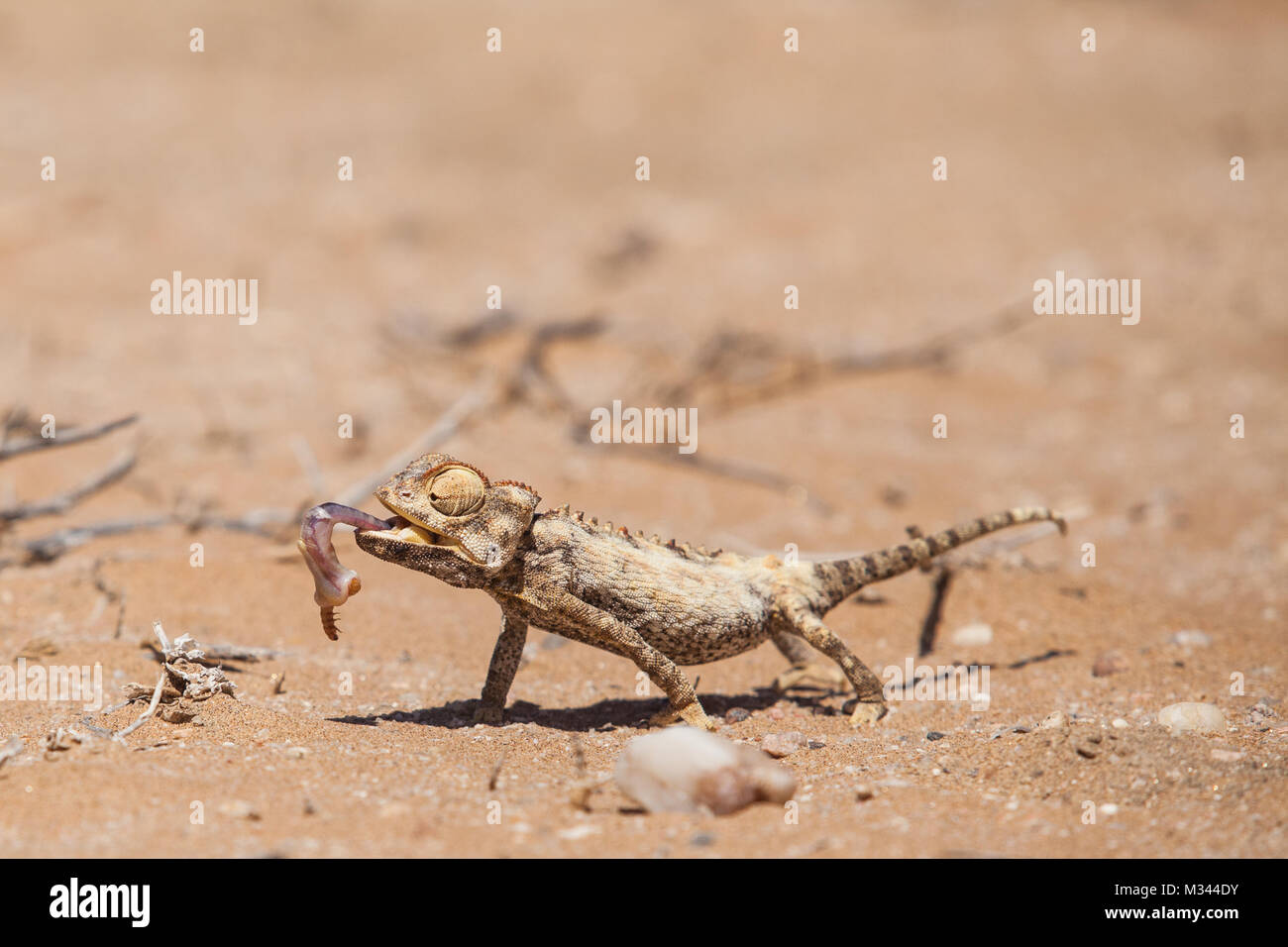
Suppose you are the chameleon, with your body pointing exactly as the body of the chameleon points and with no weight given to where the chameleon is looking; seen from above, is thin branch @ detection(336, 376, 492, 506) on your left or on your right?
on your right

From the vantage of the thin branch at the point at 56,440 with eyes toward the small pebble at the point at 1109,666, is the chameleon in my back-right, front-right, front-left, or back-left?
front-right

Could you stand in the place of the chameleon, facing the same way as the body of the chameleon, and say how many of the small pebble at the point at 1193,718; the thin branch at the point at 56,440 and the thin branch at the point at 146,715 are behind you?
1

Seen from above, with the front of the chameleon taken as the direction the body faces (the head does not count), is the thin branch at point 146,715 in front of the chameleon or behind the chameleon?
in front

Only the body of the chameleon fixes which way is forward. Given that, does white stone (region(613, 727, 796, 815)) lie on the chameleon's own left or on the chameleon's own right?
on the chameleon's own left

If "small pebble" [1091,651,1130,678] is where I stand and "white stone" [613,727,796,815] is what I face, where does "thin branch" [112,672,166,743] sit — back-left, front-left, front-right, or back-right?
front-right

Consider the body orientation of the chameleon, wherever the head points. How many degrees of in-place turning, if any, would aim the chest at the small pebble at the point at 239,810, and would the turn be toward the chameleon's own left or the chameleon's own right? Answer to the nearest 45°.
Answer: approximately 45° to the chameleon's own left

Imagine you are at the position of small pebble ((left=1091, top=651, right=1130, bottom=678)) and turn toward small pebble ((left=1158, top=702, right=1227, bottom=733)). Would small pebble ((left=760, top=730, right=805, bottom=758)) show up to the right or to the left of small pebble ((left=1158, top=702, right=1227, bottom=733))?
right

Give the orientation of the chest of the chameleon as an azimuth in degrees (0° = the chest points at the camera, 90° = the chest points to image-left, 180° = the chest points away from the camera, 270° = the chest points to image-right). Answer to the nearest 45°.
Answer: approximately 90°

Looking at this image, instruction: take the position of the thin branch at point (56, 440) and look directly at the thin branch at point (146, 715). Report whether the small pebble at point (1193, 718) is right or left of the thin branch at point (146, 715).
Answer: left

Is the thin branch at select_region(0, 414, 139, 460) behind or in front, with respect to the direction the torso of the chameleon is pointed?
in front
